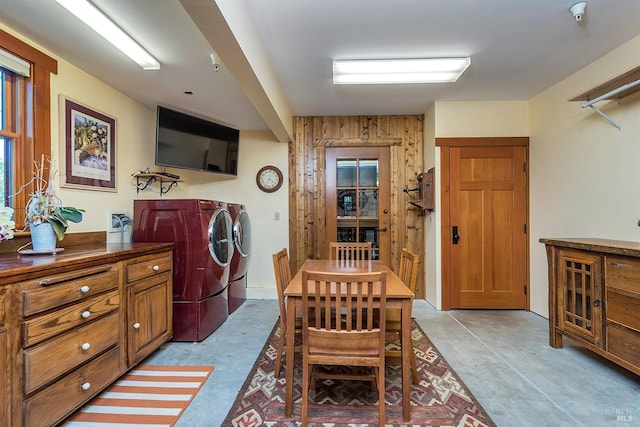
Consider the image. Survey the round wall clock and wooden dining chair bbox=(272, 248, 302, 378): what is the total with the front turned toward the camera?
1

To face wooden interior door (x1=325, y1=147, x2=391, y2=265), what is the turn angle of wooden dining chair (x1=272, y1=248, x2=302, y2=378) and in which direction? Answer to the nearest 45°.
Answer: approximately 45° to its left

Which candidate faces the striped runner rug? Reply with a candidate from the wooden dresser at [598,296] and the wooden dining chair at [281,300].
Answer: the wooden dresser

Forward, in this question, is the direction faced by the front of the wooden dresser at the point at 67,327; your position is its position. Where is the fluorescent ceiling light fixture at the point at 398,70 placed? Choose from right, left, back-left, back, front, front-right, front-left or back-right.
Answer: front-left

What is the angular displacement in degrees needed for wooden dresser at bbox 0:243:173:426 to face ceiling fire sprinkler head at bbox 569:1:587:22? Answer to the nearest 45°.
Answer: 0° — it already faces it

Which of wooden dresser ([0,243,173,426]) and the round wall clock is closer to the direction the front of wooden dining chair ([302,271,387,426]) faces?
the round wall clock

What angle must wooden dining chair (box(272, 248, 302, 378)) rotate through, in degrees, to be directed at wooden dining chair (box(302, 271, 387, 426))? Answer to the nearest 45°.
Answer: approximately 45° to its right

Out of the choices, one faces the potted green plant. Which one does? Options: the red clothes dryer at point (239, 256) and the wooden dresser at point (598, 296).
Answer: the wooden dresser

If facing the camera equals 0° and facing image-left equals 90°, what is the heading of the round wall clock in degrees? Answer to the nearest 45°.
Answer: approximately 0°

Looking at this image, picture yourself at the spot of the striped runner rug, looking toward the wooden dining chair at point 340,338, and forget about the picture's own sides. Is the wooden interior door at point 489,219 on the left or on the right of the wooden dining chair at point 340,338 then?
left

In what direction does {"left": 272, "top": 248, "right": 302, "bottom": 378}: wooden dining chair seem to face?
to the viewer's right

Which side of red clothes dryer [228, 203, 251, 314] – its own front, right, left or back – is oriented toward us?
right
